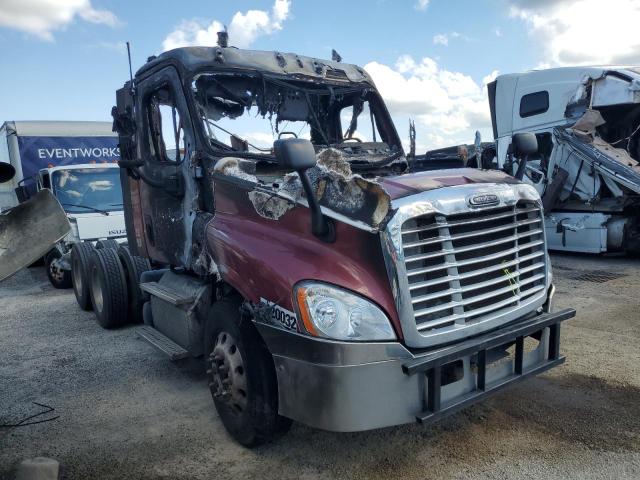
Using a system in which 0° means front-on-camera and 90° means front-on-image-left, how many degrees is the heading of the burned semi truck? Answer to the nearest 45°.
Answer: approximately 315°

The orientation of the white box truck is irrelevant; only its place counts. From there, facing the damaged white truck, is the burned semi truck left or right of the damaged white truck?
right

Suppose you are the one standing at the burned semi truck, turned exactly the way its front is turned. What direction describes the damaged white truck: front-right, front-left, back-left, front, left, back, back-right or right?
left

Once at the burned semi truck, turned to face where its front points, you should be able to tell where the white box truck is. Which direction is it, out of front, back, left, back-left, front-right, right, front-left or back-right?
back
